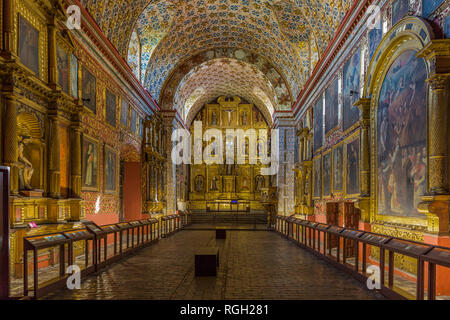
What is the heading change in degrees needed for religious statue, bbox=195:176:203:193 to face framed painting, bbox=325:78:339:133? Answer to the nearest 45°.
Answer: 0° — it already faces it

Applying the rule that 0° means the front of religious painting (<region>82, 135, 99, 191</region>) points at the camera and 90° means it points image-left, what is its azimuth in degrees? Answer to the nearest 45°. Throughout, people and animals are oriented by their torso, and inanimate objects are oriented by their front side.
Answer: approximately 315°

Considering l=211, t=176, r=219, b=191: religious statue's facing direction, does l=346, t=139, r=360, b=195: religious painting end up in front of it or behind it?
in front

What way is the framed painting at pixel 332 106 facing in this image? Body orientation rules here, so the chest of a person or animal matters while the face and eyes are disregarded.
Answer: to the viewer's left

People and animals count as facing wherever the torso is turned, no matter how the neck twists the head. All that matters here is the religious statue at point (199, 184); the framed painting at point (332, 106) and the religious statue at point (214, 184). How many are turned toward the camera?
2

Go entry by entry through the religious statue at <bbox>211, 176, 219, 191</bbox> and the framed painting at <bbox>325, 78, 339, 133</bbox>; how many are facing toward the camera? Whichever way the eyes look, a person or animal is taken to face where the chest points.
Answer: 1

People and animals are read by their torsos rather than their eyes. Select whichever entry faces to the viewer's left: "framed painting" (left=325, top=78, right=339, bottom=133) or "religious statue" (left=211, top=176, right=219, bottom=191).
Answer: the framed painting

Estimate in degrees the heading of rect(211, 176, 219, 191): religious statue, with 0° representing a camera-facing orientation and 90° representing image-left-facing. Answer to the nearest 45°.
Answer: approximately 0°

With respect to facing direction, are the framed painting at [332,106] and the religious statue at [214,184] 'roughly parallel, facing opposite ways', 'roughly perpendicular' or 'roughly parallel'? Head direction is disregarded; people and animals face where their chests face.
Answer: roughly perpendicular

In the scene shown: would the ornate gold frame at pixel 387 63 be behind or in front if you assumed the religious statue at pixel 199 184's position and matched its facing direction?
in front

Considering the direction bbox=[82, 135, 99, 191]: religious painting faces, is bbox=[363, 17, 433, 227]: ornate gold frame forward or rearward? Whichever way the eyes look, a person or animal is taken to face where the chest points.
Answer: forward
